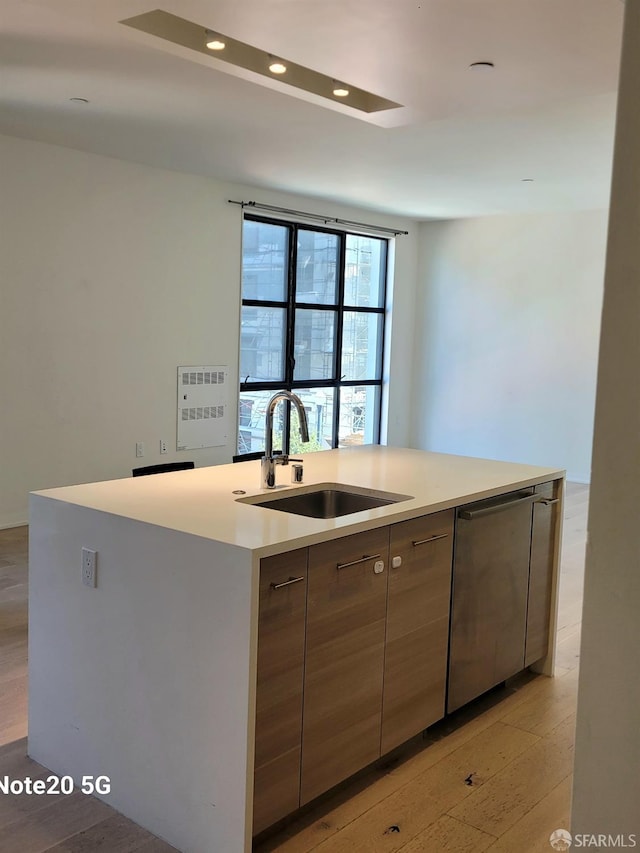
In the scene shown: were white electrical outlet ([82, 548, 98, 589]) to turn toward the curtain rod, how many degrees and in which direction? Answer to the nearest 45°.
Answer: approximately 135° to its right

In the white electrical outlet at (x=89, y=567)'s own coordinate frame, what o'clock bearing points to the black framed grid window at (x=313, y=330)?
The black framed grid window is roughly at 5 o'clock from the white electrical outlet.

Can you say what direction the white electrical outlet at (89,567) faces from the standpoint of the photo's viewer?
facing the viewer and to the left of the viewer

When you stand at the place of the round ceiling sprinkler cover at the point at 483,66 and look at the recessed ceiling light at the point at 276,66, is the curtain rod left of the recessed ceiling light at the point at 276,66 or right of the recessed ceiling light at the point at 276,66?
right
